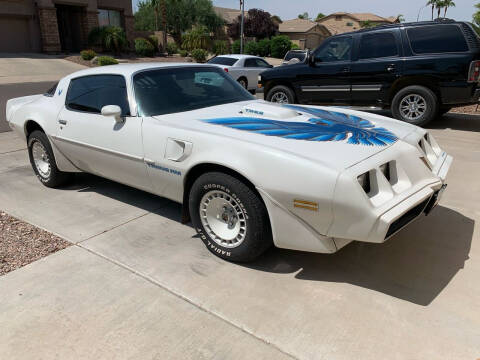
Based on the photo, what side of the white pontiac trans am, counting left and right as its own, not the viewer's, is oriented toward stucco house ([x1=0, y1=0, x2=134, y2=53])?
back

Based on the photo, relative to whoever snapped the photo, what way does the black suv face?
facing away from the viewer and to the left of the viewer

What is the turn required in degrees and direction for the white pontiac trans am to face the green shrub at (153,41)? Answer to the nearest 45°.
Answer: approximately 135° to its left

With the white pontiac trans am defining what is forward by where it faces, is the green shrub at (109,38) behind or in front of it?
behind

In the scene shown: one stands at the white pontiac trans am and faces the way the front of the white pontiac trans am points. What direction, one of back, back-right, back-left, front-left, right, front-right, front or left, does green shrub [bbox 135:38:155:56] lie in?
back-left

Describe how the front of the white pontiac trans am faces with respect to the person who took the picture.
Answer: facing the viewer and to the right of the viewer

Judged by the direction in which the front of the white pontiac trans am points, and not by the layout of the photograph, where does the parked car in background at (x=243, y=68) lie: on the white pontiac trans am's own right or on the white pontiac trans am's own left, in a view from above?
on the white pontiac trans am's own left
